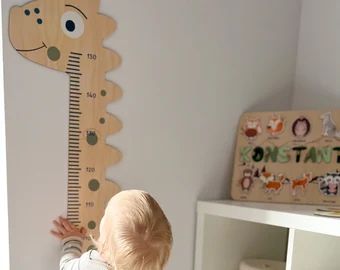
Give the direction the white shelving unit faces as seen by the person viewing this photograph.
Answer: facing the viewer and to the left of the viewer

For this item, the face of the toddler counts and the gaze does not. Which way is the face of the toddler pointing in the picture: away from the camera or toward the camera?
away from the camera

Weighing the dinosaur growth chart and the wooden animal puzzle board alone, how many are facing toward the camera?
2

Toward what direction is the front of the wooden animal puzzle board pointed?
toward the camera

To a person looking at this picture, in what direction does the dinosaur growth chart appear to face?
facing the viewer
